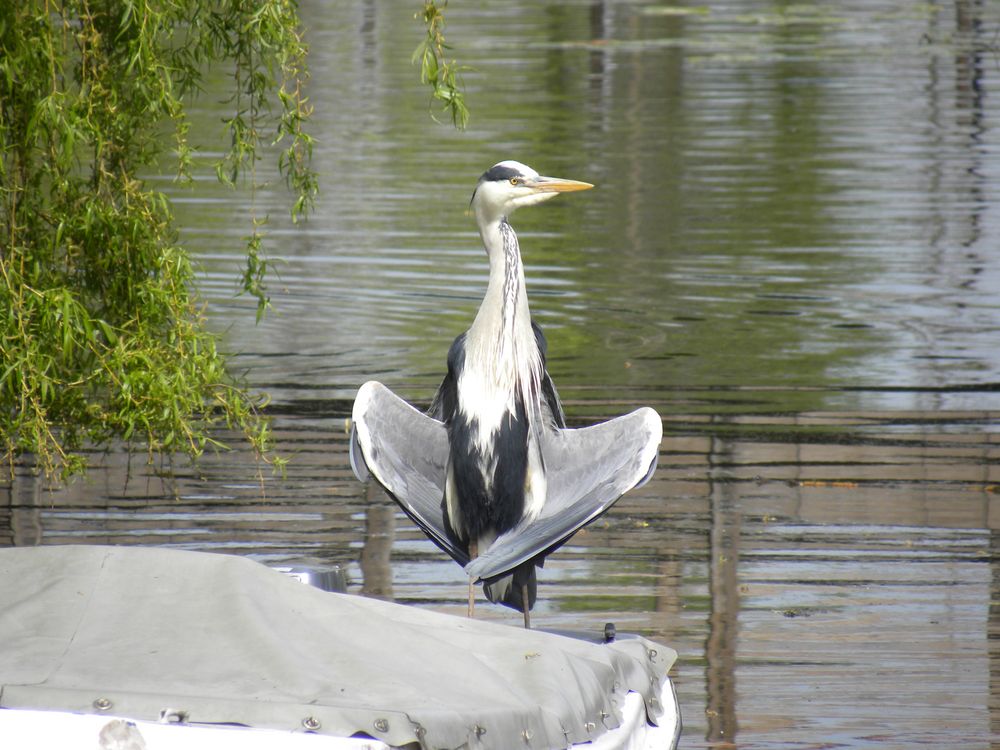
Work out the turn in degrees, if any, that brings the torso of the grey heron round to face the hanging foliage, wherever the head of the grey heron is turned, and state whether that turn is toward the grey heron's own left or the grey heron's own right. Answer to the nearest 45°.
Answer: approximately 90° to the grey heron's own right

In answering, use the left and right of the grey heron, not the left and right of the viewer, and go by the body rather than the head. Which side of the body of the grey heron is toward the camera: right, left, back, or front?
front
